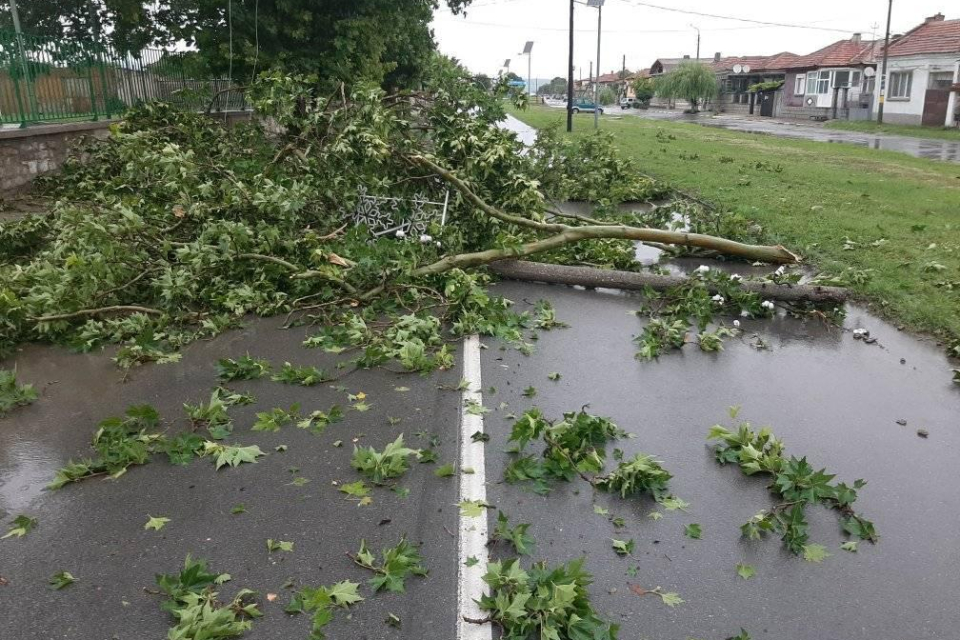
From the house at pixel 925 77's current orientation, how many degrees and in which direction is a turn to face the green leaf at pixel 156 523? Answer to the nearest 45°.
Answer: approximately 45° to its left

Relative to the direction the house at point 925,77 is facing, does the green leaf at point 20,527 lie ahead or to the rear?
ahead

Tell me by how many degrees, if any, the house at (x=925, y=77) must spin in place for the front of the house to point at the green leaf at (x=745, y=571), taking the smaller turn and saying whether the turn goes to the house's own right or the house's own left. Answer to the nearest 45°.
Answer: approximately 45° to the house's own left

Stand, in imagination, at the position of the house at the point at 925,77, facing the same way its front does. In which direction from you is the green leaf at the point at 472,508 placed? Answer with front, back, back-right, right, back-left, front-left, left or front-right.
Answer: front-left

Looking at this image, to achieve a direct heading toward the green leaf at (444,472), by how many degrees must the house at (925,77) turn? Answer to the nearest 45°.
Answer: approximately 45° to its left

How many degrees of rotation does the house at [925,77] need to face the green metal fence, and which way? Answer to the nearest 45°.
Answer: approximately 45° to its left

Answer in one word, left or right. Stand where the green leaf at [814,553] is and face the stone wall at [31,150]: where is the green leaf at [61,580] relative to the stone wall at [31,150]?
left

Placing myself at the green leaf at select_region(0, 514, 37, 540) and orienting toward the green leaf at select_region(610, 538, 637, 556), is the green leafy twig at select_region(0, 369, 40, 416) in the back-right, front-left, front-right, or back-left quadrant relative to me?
back-left

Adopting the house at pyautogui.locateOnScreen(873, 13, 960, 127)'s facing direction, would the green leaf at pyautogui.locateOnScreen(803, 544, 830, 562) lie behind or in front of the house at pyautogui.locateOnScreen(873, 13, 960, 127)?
in front

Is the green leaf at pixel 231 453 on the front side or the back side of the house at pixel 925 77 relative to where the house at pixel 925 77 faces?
on the front side

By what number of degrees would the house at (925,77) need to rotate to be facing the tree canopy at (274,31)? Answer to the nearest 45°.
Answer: approximately 45° to its left

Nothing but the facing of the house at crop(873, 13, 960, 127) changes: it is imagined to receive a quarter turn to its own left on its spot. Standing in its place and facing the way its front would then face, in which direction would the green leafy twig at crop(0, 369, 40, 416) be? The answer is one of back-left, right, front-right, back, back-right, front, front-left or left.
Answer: front-right

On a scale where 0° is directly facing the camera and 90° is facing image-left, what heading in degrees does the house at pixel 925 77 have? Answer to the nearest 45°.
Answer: approximately 45°
